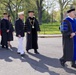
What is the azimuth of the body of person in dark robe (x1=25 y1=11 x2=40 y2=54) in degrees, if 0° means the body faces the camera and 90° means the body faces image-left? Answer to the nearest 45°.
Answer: approximately 315°

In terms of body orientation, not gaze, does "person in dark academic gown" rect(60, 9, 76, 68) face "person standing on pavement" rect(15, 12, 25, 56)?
no

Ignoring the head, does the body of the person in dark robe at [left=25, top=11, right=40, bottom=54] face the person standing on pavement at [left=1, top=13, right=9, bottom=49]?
no

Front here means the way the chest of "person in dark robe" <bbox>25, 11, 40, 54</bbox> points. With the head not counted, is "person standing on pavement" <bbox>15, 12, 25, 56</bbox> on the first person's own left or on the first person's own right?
on the first person's own right

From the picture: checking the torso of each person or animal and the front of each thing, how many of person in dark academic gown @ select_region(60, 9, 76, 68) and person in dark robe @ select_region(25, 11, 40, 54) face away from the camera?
0
